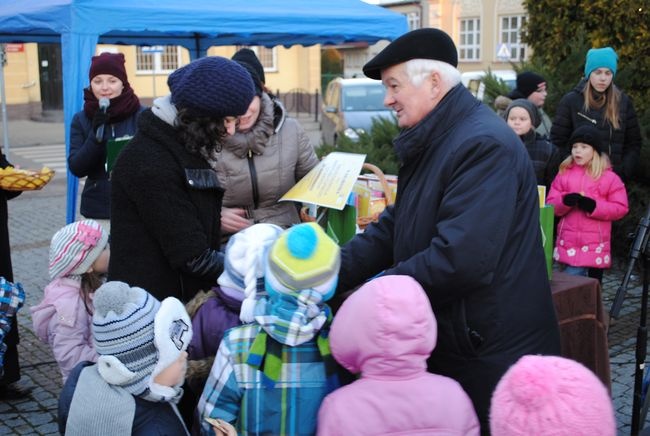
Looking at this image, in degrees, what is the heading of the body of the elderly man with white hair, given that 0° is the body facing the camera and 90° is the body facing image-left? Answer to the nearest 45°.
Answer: approximately 90°

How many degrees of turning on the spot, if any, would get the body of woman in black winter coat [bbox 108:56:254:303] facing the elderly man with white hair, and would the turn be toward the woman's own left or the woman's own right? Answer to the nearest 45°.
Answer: approximately 45° to the woman's own right

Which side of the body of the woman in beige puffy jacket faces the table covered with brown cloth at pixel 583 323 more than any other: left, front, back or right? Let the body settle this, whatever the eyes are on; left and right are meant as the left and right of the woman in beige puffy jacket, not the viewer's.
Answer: left
